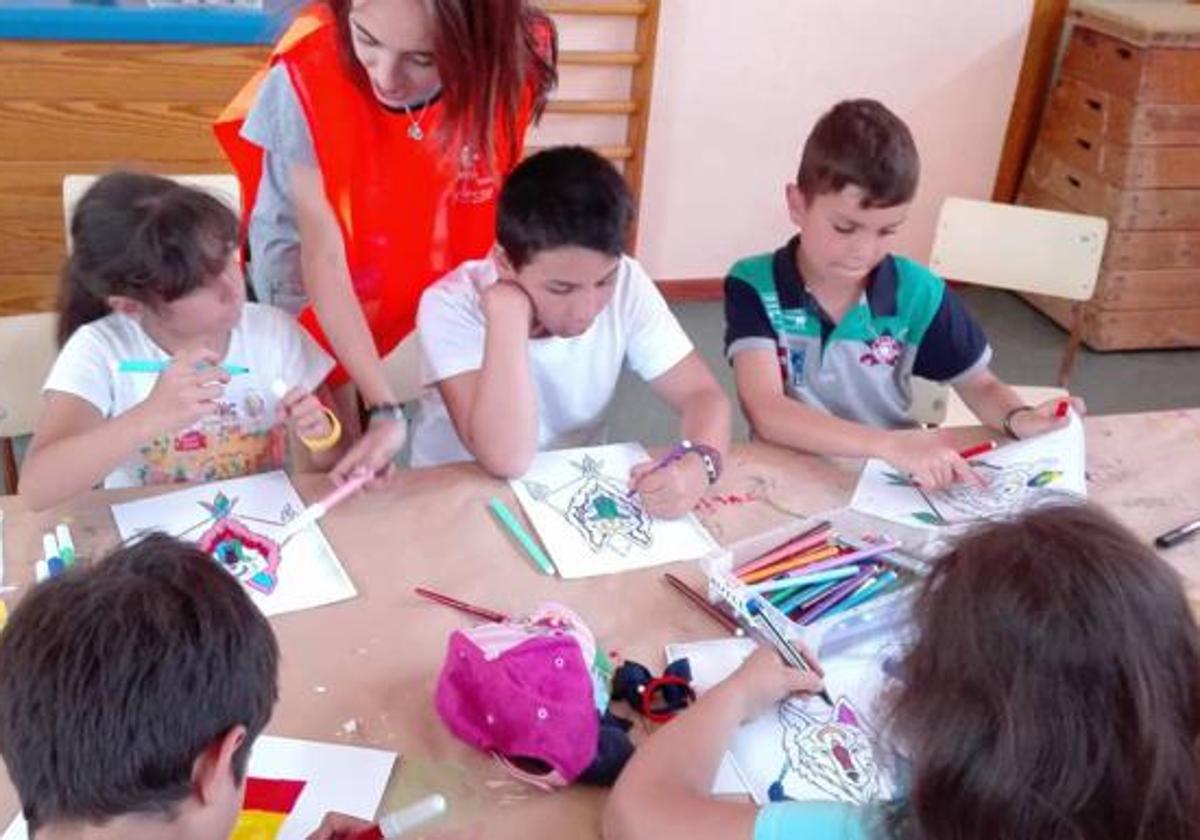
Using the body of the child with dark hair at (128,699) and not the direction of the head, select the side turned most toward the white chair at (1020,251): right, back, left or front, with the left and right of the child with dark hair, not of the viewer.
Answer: front

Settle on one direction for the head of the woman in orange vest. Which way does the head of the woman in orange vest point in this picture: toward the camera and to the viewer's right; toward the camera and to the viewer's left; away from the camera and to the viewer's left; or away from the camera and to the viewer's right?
toward the camera and to the viewer's left

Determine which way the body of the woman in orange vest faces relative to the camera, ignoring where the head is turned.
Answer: toward the camera

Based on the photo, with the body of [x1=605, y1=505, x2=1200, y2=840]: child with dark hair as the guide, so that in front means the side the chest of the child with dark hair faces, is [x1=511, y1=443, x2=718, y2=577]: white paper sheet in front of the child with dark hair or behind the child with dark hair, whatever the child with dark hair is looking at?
in front

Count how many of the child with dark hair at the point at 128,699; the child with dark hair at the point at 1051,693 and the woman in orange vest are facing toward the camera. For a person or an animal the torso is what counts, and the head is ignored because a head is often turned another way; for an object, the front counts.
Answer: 1

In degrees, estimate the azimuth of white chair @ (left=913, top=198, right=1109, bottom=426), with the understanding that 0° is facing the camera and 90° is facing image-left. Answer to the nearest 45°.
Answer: approximately 45°

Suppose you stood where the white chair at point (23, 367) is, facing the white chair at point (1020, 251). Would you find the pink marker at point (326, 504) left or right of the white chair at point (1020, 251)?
right

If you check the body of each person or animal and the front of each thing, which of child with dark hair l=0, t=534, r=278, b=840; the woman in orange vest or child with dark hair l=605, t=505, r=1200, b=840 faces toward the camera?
the woman in orange vest

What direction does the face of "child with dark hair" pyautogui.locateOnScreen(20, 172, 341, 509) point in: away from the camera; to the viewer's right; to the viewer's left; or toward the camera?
to the viewer's right

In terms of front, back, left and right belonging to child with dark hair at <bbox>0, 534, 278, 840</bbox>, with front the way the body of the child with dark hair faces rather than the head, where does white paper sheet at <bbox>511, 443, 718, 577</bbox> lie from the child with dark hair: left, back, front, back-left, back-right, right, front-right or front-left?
front

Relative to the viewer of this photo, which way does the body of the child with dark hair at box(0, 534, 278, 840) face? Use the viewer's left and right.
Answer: facing away from the viewer and to the right of the viewer

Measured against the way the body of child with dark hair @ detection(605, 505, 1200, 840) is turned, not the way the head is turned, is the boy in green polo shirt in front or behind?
in front
